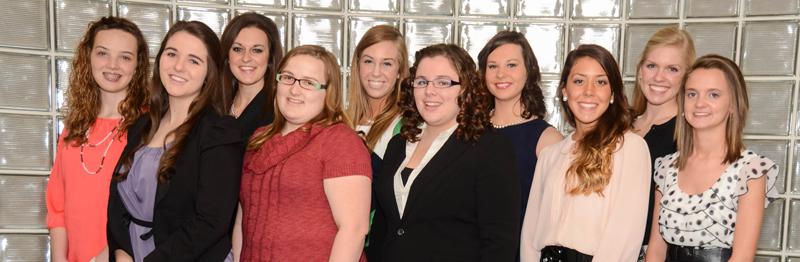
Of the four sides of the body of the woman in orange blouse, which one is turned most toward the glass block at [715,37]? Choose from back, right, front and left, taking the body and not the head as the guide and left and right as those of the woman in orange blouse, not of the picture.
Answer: left

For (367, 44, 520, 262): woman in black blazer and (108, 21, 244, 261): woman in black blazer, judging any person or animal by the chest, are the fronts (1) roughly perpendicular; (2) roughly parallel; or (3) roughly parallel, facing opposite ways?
roughly parallel

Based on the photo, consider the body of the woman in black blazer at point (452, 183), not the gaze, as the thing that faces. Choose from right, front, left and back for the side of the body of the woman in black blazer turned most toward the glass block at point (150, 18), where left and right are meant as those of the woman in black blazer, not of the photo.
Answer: right

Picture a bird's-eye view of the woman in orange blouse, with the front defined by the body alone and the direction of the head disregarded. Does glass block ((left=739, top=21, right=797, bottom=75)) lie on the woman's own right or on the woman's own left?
on the woman's own left

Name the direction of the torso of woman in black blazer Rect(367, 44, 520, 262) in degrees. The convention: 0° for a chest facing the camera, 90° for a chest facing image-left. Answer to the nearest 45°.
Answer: approximately 45°

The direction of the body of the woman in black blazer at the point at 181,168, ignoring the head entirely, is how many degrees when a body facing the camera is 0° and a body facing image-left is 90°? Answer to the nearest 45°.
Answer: approximately 45°

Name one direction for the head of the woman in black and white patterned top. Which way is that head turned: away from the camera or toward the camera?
toward the camera

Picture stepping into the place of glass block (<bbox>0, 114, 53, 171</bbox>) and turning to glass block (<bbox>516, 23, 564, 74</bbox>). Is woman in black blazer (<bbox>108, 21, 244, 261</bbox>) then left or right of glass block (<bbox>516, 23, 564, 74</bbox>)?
right

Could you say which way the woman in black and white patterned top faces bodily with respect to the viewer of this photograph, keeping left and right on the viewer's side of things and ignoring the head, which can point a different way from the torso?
facing the viewer and to the left of the viewer

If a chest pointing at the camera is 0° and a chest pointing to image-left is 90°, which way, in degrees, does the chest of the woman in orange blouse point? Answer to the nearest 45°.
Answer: approximately 0°

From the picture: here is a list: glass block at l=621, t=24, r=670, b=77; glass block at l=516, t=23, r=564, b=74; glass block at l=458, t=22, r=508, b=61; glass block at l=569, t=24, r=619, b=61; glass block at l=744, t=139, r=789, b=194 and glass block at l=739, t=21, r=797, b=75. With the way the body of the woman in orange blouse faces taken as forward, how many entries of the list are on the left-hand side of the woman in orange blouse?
6

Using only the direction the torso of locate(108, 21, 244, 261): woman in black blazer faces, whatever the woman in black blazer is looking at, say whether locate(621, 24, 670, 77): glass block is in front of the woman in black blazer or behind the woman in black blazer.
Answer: behind

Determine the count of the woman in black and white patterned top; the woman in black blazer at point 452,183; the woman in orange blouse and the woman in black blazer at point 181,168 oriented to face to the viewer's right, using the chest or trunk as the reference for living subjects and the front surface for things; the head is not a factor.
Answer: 0

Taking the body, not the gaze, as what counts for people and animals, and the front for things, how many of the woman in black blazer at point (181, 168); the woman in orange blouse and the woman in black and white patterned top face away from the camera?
0

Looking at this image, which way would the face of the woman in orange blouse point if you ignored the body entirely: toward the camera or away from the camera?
toward the camera
